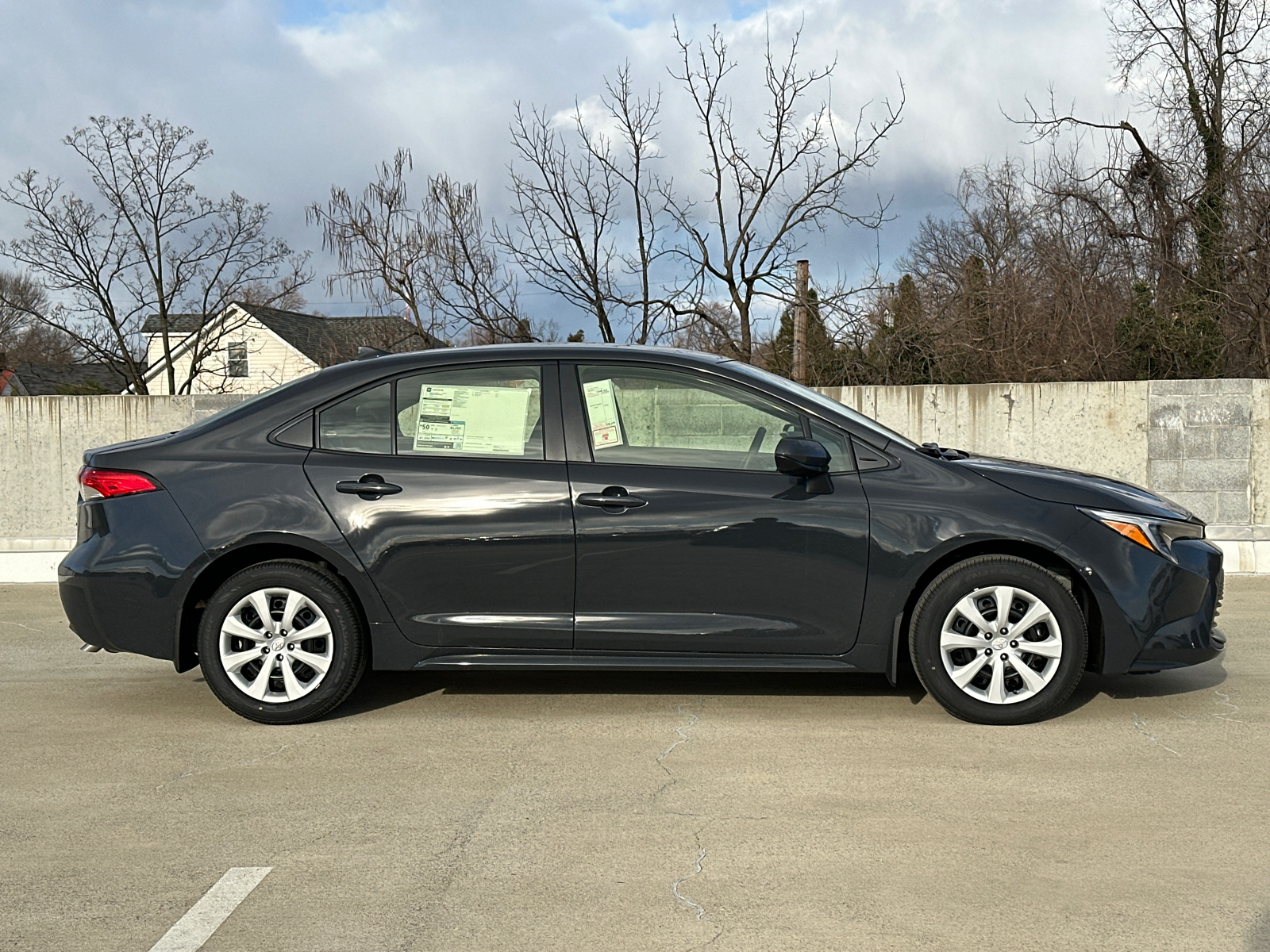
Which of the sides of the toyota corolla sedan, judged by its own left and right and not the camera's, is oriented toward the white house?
left

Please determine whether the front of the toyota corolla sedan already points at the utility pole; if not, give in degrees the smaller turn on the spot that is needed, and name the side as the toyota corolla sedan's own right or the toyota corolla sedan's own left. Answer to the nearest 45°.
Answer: approximately 90° to the toyota corolla sedan's own left

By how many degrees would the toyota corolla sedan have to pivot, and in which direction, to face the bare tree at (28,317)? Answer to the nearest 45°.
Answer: approximately 135° to its left

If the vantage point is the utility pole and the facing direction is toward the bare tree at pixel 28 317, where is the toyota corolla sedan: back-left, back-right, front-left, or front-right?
back-left

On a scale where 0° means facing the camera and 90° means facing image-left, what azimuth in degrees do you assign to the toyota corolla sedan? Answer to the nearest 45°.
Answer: approximately 270°

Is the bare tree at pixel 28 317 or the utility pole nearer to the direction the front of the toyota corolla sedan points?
the utility pole
